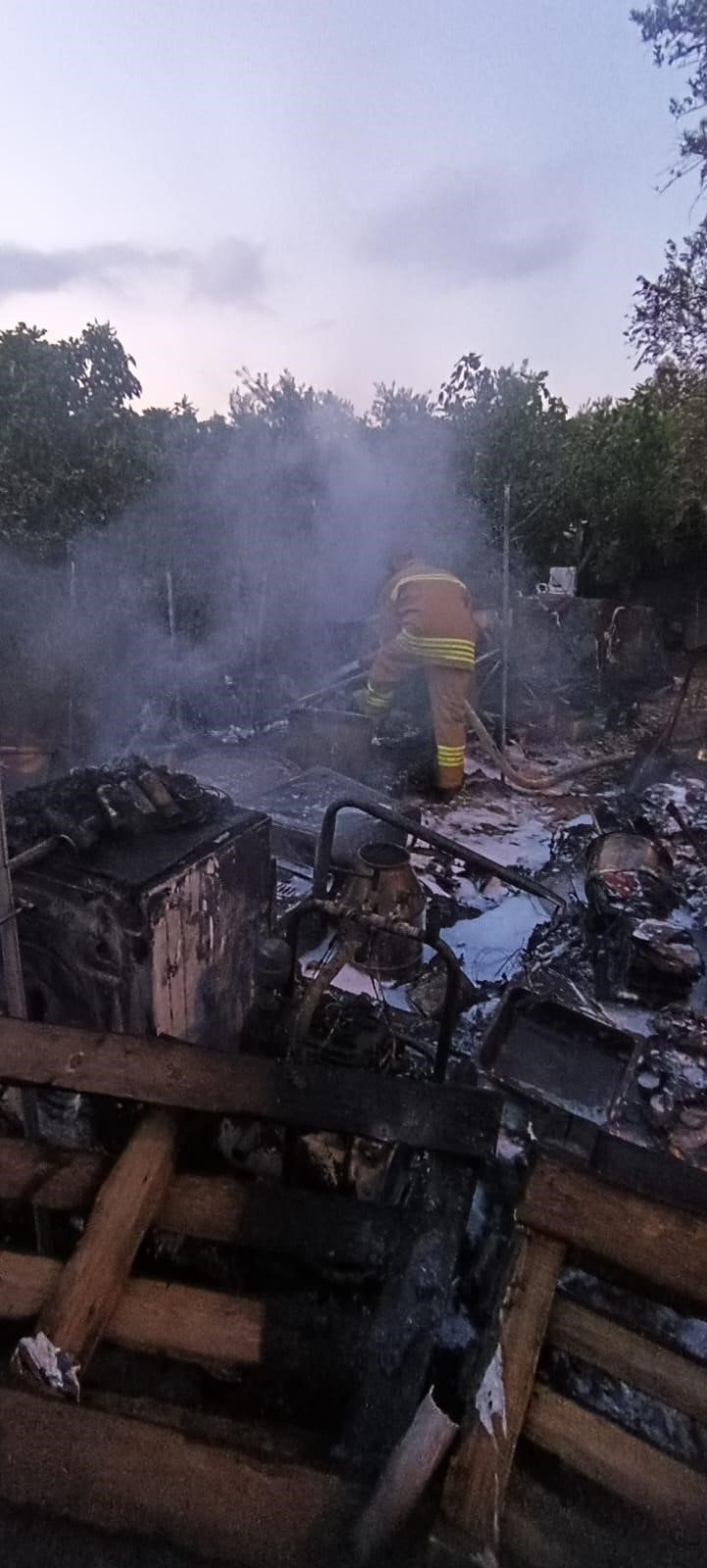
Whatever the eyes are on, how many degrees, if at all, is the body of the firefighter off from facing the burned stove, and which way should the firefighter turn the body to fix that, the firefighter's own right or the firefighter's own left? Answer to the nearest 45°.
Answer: approximately 135° to the firefighter's own left

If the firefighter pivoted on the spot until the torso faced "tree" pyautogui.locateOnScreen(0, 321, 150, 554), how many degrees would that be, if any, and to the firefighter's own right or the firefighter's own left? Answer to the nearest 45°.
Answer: approximately 45° to the firefighter's own left

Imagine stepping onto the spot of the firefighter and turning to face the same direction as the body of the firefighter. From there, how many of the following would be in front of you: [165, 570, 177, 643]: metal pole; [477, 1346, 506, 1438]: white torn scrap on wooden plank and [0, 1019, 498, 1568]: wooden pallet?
1

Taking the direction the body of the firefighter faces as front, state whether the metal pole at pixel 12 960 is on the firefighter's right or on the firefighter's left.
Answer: on the firefighter's left

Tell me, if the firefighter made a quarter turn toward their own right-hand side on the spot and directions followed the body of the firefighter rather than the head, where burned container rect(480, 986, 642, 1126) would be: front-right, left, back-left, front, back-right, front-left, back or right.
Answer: back-right

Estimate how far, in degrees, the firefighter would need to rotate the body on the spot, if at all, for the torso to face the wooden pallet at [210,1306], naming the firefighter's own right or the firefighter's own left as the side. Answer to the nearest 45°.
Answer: approximately 135° to the firefighter's own left

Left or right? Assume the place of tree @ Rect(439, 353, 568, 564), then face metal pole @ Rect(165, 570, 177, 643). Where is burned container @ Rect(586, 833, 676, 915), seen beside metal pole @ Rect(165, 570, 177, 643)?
left

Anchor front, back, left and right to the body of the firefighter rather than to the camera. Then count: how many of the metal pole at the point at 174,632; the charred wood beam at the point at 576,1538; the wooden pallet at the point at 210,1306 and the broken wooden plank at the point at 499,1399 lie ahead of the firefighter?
1

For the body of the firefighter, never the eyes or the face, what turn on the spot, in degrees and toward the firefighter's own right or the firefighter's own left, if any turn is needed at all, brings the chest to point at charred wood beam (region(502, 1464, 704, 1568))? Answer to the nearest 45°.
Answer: approximately 135° to the firefighter's own left

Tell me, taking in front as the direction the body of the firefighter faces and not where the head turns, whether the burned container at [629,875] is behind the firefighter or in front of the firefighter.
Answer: behind

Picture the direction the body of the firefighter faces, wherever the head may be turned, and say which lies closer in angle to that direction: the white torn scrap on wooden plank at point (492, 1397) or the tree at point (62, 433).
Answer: the tree

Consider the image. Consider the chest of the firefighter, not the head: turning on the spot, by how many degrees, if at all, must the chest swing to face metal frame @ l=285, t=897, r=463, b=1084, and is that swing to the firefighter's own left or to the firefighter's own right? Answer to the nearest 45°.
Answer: approximately 135° to the firefighter's own left

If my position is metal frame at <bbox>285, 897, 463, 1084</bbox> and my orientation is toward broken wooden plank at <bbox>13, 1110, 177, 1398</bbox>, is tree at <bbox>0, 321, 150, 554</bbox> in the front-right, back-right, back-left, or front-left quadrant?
back-right

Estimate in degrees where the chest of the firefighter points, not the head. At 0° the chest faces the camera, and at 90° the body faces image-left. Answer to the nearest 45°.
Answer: approximately 135°
